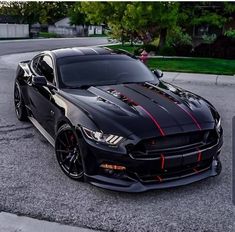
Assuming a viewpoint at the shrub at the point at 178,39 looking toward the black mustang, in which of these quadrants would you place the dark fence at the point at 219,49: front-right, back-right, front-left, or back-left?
front-left

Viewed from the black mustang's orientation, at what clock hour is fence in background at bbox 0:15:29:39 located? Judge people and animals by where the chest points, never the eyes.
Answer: The fence in background is roughly at 7 o'clock from the black mustang.

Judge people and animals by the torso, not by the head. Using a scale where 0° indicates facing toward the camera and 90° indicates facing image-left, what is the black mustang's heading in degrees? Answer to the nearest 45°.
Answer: approximately 315°

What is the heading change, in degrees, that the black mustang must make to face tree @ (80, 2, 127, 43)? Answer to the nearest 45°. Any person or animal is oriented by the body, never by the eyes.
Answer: approximately 135° to its left

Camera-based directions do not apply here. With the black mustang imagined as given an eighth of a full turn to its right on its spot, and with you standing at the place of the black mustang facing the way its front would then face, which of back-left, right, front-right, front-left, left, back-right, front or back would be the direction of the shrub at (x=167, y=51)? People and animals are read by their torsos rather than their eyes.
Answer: back

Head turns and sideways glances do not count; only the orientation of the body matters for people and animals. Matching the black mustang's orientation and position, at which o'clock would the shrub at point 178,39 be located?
The shrub is roughly at 8 o'clock from the black mustang.

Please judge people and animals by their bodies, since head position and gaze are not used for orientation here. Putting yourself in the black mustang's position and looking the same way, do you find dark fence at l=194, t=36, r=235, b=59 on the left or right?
on its left

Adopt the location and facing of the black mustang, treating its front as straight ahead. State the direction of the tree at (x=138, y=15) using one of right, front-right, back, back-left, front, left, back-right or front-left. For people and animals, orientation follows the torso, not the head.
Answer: back-left
